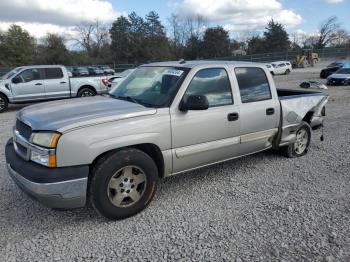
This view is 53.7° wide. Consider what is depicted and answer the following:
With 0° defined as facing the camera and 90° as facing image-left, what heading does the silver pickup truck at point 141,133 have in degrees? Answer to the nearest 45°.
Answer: approximately 45°

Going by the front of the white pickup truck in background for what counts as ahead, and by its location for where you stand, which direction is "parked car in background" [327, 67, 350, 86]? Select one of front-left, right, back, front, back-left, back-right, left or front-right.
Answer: back

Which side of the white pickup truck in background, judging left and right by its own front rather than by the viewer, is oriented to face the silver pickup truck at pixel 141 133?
left

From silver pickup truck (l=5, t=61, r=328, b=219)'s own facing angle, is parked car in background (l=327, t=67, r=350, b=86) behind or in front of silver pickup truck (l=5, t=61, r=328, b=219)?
behind

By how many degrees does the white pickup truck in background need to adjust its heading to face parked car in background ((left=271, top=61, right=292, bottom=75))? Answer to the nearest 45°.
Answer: approximately 135° to its right

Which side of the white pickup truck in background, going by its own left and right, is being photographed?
left

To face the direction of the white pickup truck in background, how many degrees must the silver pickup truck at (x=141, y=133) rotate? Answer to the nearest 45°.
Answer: approximately 90° to its right

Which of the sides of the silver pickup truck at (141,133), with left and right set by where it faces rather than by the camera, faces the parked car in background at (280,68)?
back

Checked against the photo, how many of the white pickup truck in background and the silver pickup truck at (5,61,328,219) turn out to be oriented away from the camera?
0
